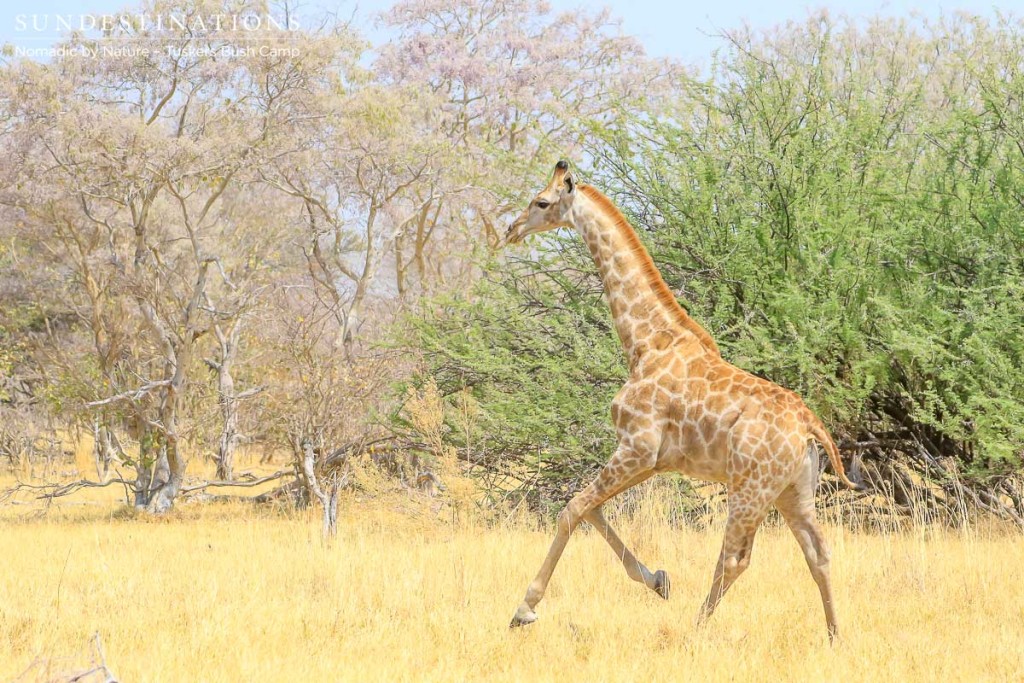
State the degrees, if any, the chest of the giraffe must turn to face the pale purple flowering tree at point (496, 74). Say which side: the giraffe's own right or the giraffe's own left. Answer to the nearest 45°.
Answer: approximately 90° to the giraffe's own right

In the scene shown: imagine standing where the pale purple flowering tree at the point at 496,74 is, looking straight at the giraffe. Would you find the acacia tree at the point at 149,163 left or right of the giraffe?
right

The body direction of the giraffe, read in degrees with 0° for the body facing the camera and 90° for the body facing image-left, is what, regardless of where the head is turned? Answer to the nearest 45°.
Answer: approximately 90°

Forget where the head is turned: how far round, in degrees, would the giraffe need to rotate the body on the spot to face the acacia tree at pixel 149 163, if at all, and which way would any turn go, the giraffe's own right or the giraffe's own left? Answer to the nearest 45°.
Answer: approximately 45° to the giraffe's own right
